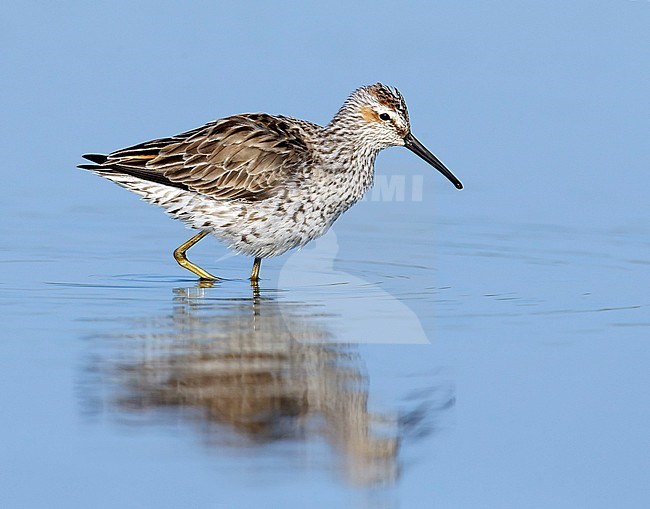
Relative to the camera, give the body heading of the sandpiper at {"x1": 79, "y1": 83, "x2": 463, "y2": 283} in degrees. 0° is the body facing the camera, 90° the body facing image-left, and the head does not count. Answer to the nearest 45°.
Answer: approximately 270°
